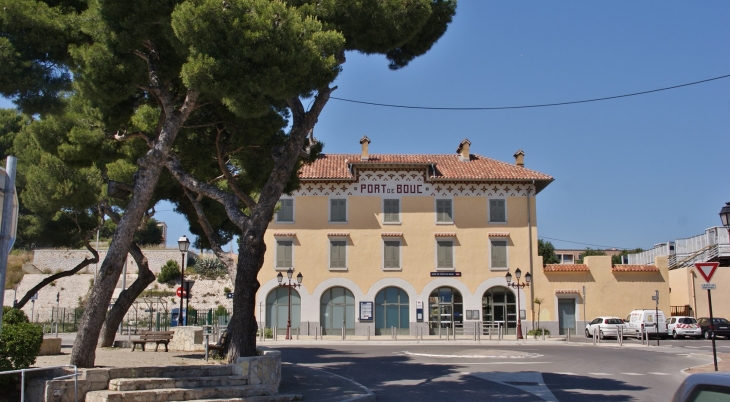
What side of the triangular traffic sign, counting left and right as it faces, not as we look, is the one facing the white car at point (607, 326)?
back

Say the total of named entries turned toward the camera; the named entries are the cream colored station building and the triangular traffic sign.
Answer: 2

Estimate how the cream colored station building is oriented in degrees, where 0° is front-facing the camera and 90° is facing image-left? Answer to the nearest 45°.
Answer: approximately 0°

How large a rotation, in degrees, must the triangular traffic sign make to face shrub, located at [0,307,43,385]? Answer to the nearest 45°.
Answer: approximately 45° to its right

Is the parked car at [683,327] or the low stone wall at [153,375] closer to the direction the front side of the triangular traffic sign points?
the low stone wall

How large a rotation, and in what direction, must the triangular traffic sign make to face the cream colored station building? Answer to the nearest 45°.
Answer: approximately 135° to its right

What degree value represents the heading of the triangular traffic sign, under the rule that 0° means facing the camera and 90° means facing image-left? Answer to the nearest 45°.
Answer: approximately 0°

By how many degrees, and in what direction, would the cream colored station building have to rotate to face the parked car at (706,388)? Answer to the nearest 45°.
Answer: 0° — it already faces it

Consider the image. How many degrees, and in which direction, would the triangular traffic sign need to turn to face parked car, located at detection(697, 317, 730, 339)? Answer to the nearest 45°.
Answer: approximately 180°

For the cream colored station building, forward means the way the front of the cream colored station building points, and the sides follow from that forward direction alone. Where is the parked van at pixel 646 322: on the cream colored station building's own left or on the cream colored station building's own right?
on the cream colored station building's own left

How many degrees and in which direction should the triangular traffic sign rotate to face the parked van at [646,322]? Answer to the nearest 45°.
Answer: approximately 180°

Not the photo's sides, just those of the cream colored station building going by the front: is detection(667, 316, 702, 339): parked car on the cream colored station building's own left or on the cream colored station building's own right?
on the cream colored station building's own left
